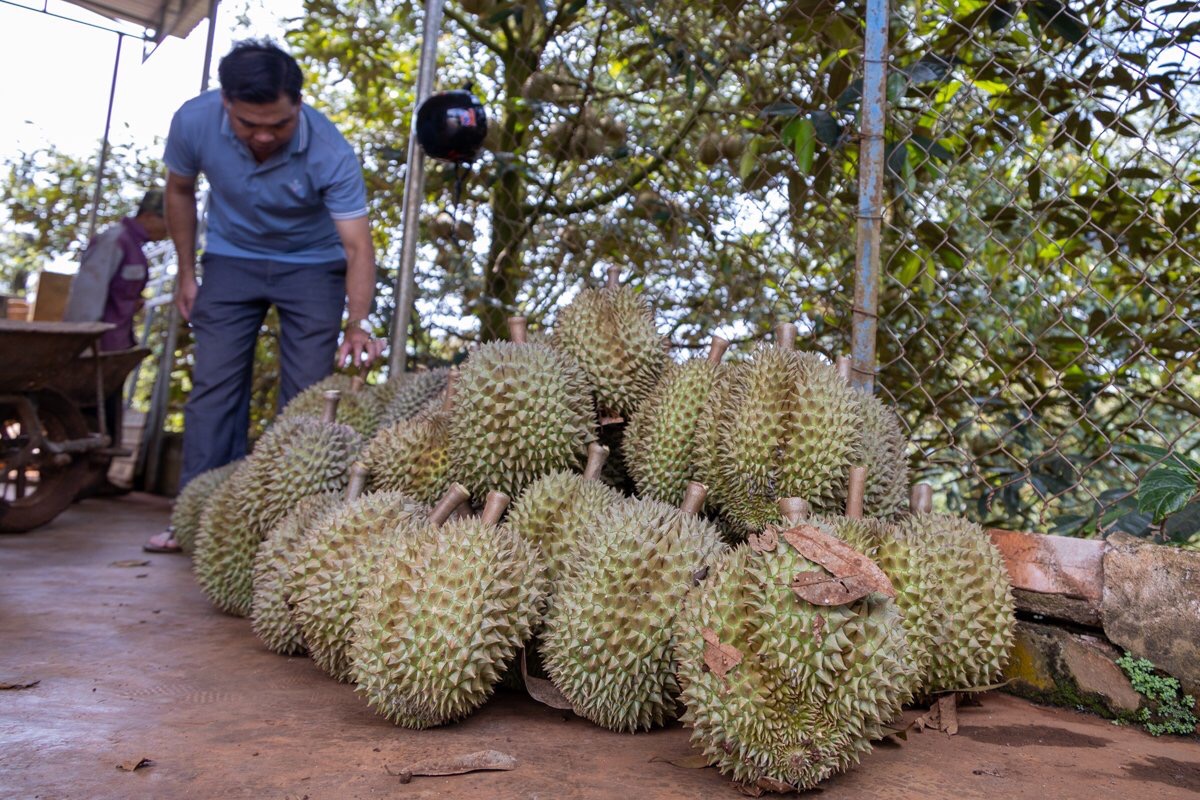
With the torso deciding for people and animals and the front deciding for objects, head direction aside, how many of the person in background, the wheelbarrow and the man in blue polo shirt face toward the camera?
1

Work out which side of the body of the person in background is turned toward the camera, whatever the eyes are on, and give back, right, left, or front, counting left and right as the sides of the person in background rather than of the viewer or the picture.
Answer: right

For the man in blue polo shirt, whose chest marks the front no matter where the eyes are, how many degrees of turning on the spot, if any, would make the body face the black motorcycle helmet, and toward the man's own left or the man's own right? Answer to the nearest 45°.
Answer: approximately 135° to the man's own left

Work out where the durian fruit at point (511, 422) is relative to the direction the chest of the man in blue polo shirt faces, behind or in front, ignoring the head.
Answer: in front

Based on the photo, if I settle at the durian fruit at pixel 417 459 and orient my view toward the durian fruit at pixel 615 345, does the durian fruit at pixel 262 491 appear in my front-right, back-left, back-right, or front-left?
back-left

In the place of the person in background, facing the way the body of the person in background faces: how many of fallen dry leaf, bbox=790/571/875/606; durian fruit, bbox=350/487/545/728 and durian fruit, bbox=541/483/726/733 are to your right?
3

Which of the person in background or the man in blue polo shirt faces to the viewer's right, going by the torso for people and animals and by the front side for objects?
the person in background

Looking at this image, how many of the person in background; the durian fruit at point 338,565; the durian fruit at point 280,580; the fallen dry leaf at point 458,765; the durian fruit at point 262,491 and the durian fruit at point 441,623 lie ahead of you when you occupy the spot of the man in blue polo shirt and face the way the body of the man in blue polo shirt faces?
5

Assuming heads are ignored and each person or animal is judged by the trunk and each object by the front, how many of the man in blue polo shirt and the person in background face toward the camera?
1

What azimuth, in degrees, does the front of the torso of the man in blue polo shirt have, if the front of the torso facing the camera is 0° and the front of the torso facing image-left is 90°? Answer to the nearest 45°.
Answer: approximately 0°
